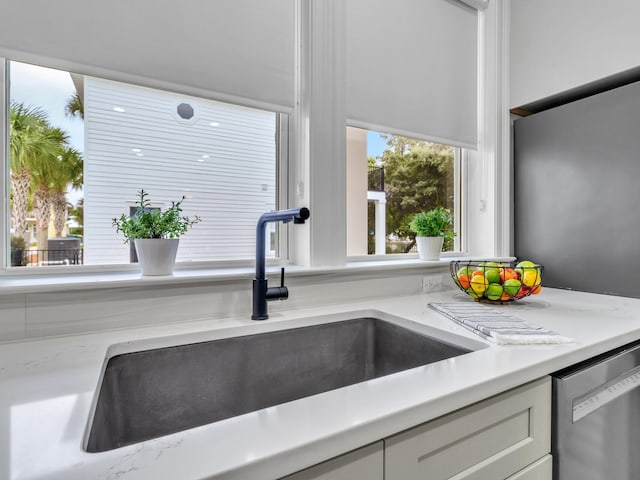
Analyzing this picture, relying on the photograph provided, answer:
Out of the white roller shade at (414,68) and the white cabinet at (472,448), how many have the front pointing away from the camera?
0

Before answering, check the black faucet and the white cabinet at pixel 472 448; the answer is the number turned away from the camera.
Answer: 0

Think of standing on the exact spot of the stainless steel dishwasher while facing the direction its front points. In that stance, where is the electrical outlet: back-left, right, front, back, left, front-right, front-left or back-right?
back

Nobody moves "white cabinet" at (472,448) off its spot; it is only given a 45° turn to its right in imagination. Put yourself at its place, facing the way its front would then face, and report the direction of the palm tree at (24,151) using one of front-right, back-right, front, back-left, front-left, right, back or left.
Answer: right

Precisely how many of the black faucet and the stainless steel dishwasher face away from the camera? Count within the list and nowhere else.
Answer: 0

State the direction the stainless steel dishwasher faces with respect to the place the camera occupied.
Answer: facing the viewer and to the right of the viewer

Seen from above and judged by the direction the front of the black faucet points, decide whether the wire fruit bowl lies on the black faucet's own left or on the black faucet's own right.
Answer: on the black faucet's own left

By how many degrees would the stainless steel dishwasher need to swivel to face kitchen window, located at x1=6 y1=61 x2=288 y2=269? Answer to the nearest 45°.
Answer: approximately 90° to its right

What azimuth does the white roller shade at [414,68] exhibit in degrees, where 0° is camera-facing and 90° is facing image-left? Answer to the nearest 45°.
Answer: approximately 315°

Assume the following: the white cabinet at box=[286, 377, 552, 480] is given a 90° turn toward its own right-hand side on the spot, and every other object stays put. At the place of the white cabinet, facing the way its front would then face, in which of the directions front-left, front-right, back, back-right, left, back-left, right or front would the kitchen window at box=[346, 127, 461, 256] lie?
back-right
